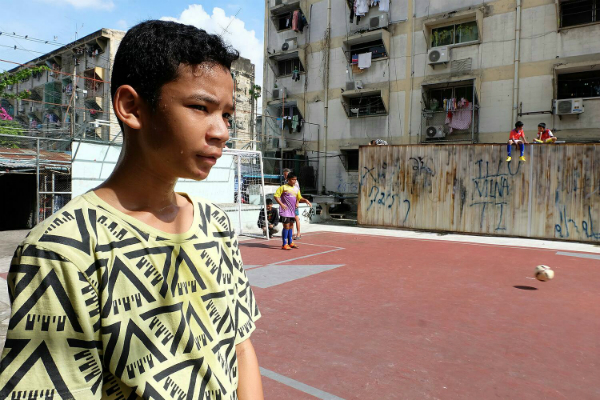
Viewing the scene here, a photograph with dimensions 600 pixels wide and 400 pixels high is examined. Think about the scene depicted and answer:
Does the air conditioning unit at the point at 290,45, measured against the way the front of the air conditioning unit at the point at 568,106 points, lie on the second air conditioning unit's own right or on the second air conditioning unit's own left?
on the second air conditioning unit's own right

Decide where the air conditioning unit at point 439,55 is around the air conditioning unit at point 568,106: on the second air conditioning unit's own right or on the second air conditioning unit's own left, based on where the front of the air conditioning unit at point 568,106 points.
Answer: on the second air conditioning unit's own right

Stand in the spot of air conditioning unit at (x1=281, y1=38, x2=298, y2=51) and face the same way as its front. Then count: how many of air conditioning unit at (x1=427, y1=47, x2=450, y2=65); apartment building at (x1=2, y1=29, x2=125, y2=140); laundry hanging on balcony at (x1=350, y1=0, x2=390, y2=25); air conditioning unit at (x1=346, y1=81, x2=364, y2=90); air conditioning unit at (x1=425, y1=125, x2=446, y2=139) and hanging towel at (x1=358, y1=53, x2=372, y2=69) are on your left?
5

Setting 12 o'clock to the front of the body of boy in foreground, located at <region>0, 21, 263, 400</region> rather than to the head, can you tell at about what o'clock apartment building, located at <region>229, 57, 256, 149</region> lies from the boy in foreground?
The apartment building is roughly at 8 o'clock from the boy in foreground.

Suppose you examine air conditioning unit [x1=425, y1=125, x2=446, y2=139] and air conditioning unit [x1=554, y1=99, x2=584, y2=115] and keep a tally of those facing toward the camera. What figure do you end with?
2

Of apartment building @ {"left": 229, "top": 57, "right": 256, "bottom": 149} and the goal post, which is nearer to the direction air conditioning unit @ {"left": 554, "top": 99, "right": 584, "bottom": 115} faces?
the goal post

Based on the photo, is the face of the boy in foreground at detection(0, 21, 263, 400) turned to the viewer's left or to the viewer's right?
to the viewer's right
